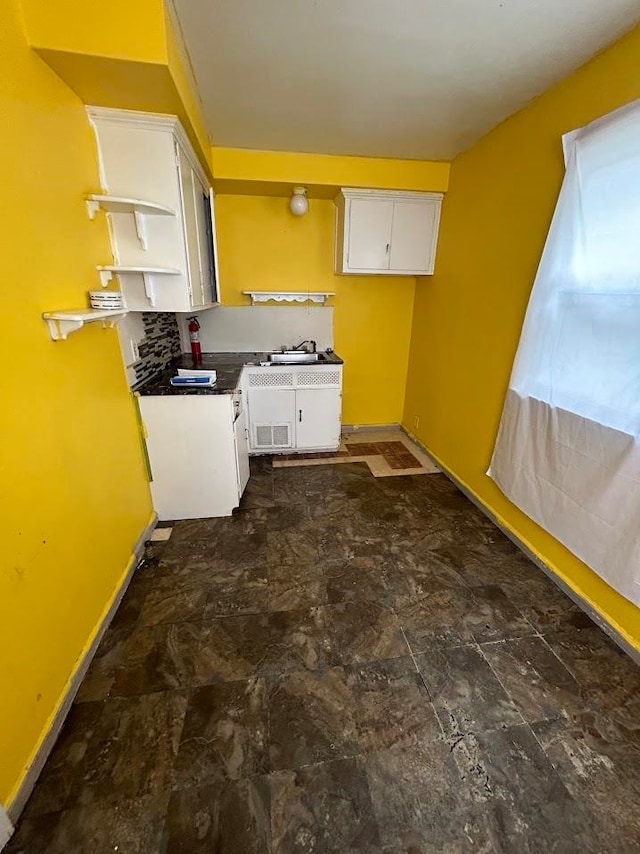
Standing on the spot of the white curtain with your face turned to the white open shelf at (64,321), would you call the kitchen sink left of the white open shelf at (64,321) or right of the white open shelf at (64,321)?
right

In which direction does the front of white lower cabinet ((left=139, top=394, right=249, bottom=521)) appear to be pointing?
to the viewer's right

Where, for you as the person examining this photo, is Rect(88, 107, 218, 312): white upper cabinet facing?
facing to the right of the viewer

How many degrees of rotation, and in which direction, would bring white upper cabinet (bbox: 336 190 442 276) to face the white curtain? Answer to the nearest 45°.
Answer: approximately 45° to its left

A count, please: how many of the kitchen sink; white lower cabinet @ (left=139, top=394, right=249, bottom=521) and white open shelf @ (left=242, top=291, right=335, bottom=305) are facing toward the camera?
2

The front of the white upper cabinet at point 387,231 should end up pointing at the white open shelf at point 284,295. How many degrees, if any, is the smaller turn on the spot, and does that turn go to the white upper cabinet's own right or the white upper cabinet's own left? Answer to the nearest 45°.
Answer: approximately 90° to the white upper cabinet's own right

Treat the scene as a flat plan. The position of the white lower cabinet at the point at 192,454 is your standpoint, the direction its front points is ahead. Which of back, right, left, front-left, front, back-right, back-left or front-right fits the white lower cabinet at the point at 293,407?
front-left

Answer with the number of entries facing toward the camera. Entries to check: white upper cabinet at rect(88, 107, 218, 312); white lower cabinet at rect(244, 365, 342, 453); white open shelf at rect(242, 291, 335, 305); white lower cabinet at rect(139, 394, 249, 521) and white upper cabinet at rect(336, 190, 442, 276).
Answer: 3
